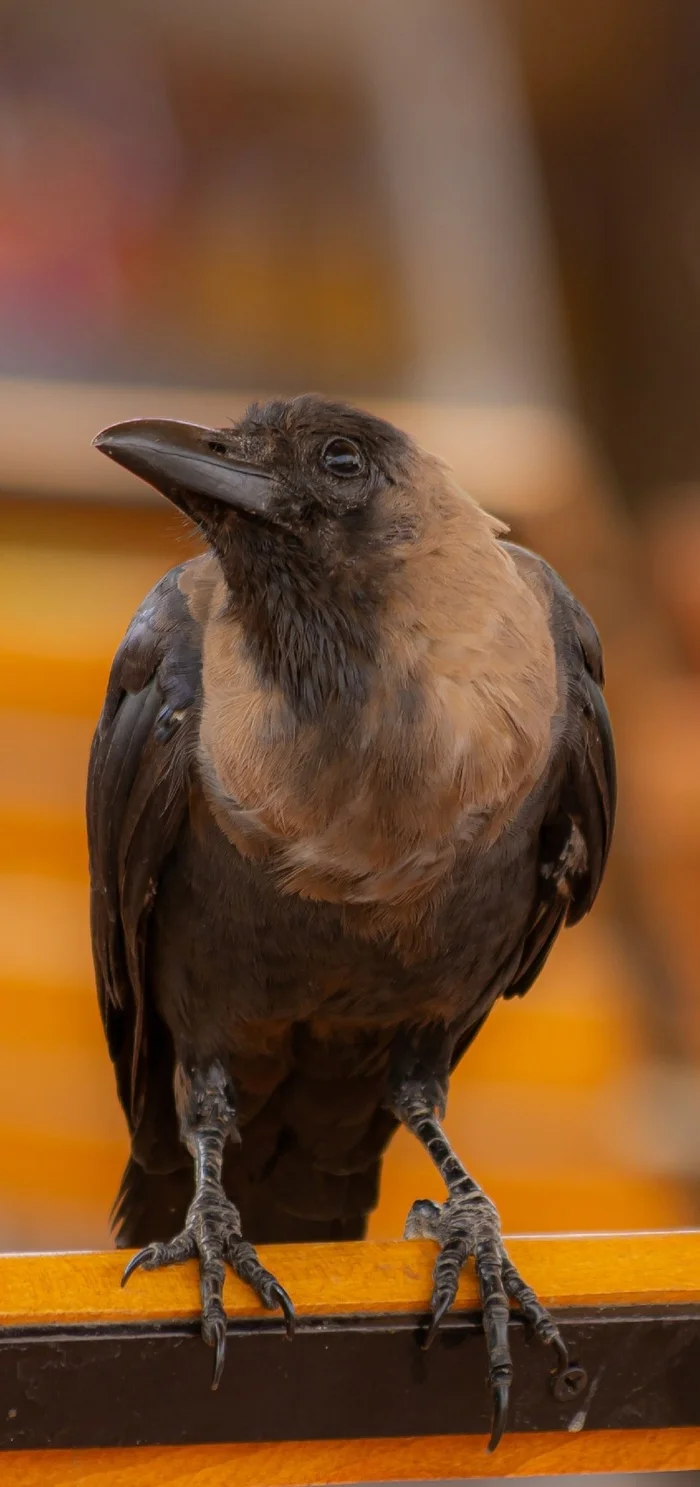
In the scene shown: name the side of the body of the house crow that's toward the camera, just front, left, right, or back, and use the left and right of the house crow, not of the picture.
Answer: front
